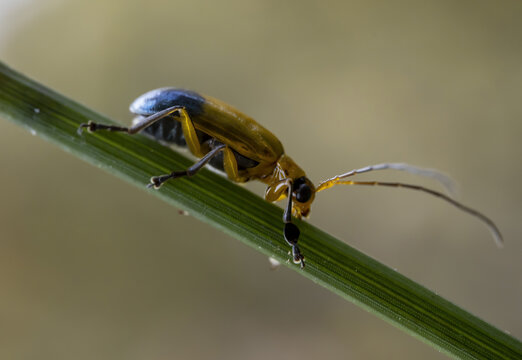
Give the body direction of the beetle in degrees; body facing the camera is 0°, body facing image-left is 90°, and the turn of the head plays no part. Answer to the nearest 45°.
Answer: approximately 270°
